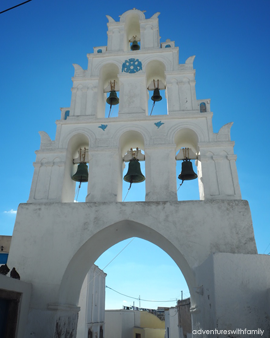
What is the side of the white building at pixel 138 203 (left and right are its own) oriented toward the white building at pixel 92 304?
back

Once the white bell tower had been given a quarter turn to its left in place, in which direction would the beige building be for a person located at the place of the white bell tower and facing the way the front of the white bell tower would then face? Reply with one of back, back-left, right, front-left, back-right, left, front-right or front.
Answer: left

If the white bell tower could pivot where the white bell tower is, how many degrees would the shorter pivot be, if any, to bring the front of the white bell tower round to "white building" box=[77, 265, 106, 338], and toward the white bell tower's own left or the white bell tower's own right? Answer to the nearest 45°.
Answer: approximately 180°

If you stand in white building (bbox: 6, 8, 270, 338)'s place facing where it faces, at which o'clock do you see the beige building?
The beige building is roughly at 6 o'clock from the white building.

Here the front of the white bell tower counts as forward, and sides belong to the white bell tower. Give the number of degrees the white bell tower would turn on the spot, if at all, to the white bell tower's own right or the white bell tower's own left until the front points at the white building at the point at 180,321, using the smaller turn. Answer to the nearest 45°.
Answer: approximately 180°

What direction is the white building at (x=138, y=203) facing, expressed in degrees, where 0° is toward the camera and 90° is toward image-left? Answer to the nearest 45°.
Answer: approximately 0°

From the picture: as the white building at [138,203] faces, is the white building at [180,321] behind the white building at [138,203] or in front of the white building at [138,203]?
behind
